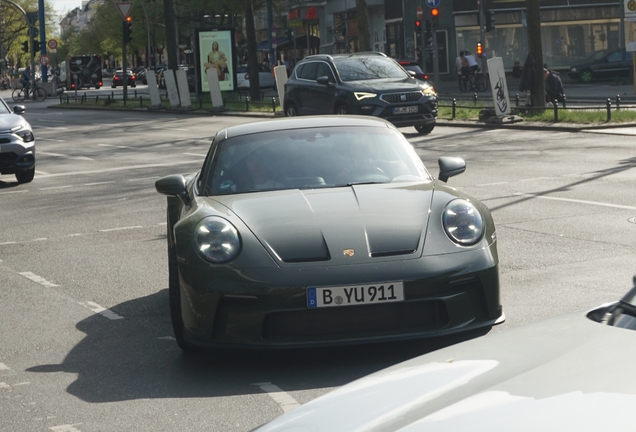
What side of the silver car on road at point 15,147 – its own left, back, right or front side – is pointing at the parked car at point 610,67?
left

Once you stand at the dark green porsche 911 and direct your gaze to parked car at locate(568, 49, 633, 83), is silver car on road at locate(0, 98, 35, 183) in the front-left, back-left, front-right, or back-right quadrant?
front-left

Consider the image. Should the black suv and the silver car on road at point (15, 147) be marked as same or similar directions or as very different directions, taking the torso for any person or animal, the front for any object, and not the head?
same or similar directions

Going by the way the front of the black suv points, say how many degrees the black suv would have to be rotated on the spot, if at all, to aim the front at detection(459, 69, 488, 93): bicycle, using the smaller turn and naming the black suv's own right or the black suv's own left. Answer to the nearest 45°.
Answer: approximately 135° to the black suv's own left

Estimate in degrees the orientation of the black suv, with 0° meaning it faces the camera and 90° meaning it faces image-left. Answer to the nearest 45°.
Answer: approximately 315°

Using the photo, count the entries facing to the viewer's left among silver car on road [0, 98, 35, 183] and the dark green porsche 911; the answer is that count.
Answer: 0

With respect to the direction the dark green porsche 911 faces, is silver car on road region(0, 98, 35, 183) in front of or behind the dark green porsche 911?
behind

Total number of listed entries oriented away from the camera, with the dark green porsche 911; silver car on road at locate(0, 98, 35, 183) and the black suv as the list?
0

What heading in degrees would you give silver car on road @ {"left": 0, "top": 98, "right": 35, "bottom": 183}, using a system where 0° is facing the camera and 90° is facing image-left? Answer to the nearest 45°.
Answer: approximately 315°

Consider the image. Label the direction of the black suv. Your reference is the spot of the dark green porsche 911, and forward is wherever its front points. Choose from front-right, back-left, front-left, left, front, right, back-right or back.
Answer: back

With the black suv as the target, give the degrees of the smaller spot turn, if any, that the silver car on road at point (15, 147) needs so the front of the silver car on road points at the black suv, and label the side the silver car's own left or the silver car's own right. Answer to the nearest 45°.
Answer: approximately 90° to the silver car's own left

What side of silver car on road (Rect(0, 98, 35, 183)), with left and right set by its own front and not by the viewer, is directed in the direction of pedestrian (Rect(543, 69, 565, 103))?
left

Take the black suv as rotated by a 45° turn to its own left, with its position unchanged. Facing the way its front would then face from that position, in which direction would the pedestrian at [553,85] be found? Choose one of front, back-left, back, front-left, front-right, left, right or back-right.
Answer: front-left

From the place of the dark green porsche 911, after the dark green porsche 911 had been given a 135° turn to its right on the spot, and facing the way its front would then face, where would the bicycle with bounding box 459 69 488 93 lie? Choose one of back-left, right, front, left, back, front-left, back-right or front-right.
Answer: front-right

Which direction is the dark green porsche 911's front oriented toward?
toward the camera
